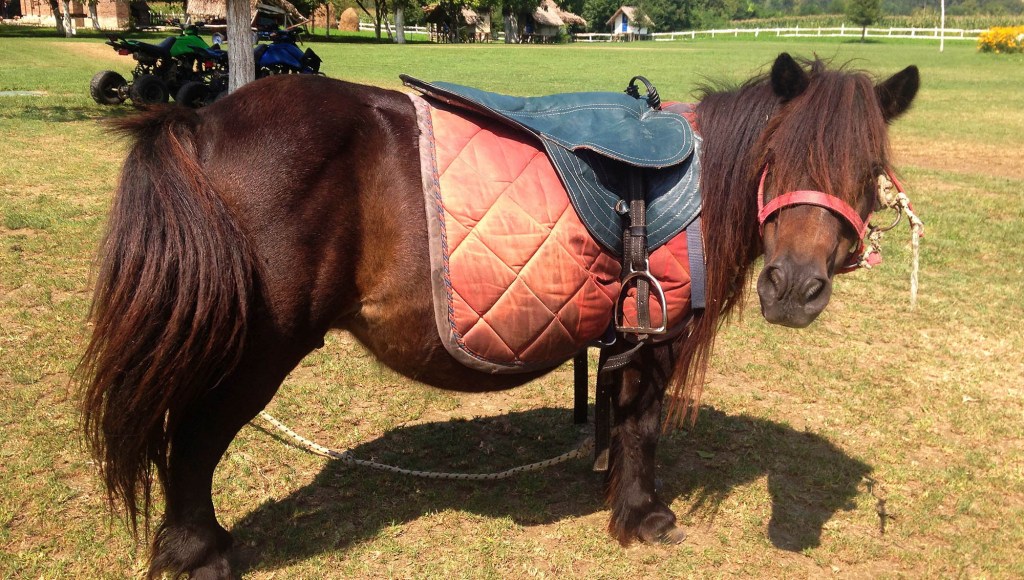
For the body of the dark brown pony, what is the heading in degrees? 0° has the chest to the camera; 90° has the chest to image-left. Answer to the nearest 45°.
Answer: approximately 270°

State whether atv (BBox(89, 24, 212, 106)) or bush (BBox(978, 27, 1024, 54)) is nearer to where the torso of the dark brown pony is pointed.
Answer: the bush

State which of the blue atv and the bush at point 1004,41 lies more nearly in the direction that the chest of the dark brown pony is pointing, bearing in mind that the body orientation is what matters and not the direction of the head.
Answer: the bush
